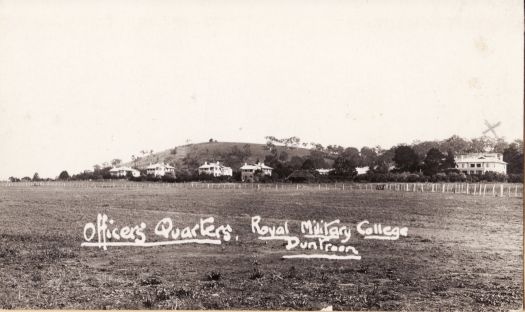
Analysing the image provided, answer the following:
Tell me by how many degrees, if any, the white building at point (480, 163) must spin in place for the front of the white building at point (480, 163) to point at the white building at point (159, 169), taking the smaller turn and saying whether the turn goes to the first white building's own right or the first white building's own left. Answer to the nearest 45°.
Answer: approximately 90° to the first white building's own right

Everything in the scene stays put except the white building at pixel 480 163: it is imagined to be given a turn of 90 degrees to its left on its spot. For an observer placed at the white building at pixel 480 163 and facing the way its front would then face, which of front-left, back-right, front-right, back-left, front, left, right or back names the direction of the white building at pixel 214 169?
back

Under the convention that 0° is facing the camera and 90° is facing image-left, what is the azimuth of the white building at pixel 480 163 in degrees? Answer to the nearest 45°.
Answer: approximately 0°

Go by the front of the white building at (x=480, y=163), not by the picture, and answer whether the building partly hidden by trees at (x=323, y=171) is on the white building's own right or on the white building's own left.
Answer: on the white building's own right

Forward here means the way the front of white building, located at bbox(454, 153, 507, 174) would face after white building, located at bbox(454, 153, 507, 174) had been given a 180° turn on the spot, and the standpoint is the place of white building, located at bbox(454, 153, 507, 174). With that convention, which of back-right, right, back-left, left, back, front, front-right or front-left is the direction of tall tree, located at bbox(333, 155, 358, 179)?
left

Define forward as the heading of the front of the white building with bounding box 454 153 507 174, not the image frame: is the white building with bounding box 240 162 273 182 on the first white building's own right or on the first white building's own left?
on the first white building's own right

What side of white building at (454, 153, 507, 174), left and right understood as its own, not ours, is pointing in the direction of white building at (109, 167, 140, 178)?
right
